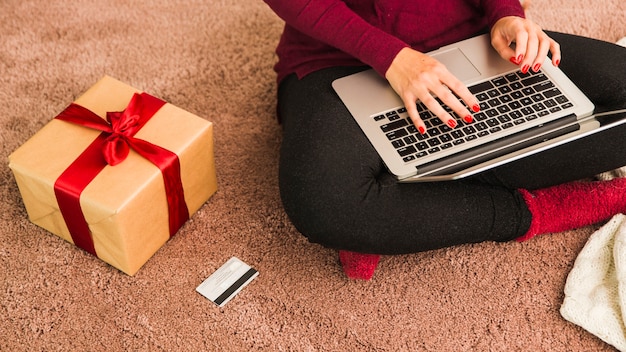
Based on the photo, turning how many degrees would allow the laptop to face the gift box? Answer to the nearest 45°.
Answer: approximately 45° to its left

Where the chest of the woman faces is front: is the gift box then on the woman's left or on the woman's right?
on the woman's right

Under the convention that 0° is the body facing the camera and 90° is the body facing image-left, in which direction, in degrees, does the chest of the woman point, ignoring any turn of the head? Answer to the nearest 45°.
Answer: approximately 315°

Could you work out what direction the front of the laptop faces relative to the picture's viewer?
facing away from the viewer and to the left of the viewer
